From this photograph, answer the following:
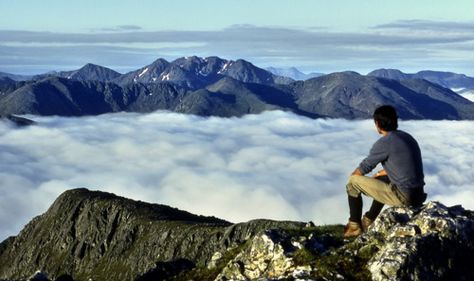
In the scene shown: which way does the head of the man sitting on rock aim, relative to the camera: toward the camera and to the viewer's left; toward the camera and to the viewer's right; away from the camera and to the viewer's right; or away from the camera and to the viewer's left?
away from the camera and to the viewer's left

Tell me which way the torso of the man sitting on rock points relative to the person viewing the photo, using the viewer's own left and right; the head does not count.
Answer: facing away from the viewer and to the left of the viewer
